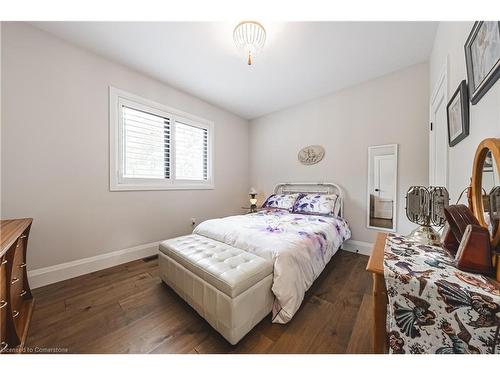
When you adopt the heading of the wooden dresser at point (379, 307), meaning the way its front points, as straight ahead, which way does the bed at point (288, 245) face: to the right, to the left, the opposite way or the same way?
to the left

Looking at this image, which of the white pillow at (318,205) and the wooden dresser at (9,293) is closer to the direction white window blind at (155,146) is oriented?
the white pillow

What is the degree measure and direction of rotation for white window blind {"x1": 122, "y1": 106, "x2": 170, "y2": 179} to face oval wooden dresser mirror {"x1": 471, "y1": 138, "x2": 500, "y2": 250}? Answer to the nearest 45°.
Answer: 0° — it already faces it

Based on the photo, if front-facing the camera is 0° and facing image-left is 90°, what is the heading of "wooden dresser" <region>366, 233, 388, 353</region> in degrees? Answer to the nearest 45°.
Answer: approximately 90°

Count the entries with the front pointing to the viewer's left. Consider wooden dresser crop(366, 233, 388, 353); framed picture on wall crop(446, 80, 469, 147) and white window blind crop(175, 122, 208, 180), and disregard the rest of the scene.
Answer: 2

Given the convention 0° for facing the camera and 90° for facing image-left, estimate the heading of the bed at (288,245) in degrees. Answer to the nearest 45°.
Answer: approximately 45°

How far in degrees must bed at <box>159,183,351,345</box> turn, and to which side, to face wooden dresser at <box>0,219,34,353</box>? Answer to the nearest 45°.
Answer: approximately 45° to its right

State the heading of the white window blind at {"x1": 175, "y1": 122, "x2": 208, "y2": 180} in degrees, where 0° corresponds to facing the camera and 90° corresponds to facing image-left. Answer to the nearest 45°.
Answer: approximately 315°
